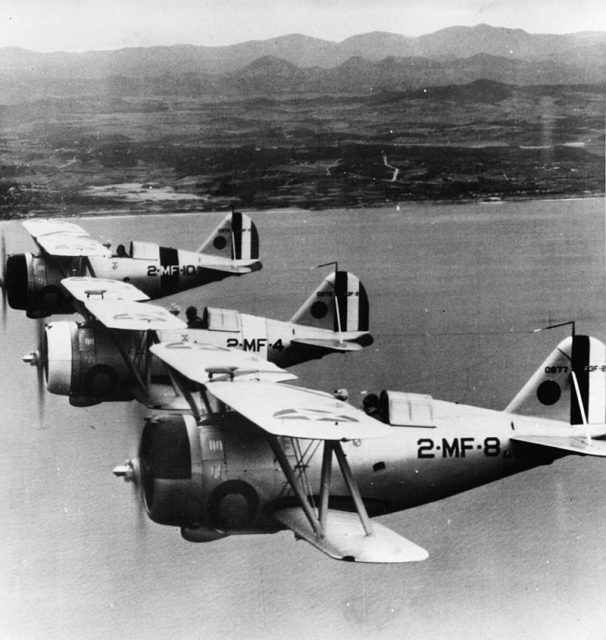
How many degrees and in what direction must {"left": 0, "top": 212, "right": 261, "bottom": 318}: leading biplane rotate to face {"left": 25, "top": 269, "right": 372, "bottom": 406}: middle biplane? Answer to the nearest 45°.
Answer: approximately 90° to its left

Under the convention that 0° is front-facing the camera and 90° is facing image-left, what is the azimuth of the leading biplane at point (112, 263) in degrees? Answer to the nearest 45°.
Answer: approximately 90°
